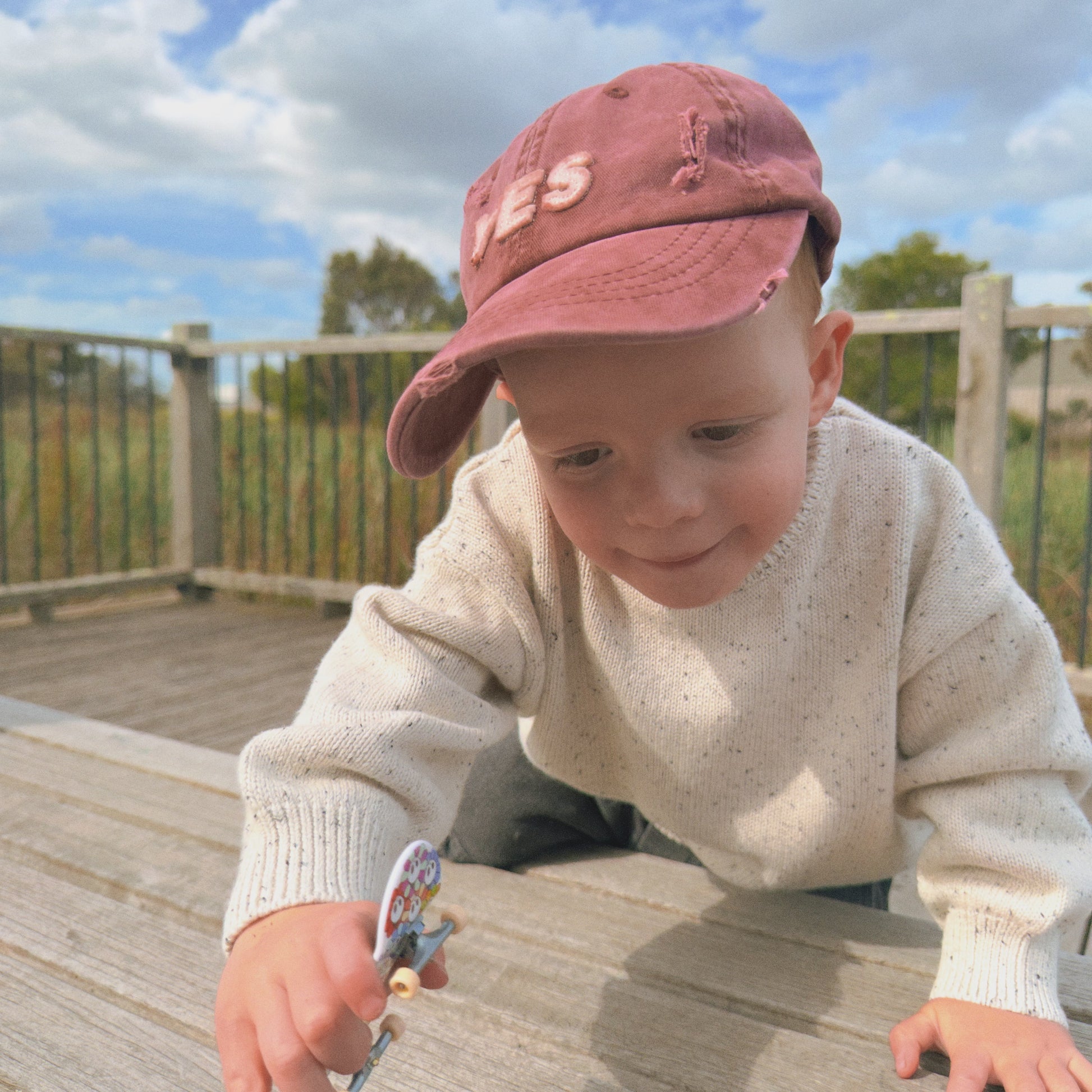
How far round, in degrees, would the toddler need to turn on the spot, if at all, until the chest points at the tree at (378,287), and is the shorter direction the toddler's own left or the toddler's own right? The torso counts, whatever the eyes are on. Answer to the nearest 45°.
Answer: approximately 180°

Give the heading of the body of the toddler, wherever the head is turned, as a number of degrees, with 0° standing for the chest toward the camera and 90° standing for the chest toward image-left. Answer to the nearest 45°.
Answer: approximately 0°

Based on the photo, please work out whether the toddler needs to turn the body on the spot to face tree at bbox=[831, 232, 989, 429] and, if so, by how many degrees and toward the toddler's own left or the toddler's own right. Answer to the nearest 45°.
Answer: approximately 180°

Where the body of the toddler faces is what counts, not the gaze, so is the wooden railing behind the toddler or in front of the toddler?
behind
